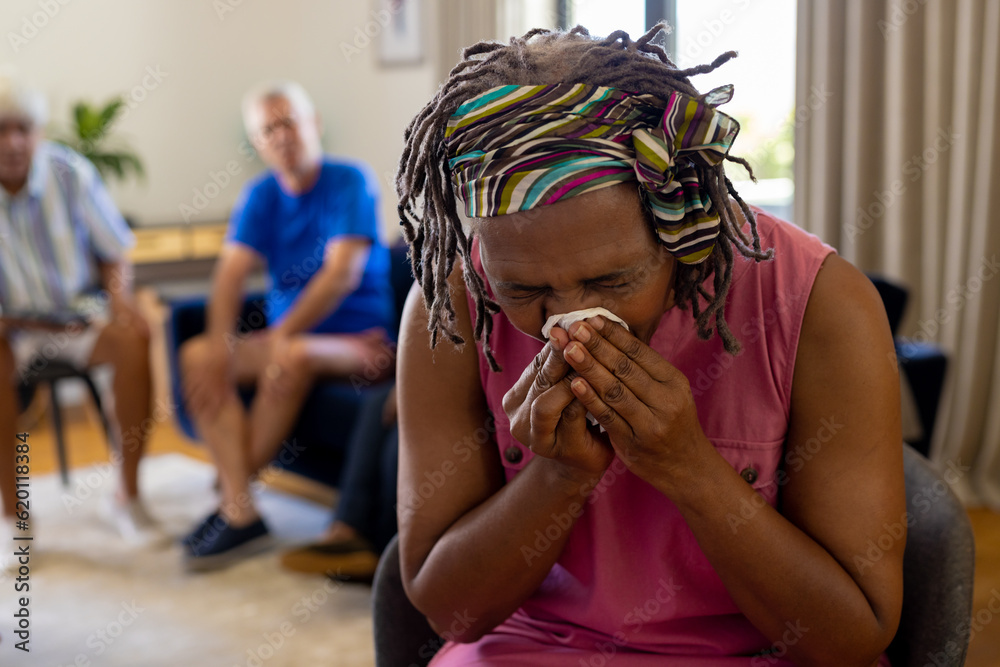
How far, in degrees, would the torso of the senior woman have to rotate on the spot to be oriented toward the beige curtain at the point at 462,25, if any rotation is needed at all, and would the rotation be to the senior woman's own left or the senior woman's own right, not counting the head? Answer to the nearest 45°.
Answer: approximately 180°

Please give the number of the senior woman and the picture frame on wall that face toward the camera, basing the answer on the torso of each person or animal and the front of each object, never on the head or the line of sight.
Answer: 2

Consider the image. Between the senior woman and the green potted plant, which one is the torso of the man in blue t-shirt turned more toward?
the senior woman

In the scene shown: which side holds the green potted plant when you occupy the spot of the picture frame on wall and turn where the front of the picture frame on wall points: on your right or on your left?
on your right

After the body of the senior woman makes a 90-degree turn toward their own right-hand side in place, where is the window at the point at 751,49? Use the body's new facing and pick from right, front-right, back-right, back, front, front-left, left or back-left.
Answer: right

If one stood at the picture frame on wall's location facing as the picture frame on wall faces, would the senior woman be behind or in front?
in front

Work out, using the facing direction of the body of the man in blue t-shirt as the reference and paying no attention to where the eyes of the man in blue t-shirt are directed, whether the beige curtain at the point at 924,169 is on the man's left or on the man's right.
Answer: on the man's left

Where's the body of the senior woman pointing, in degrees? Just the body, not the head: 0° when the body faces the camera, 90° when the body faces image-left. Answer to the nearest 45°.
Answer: approximately 0°
